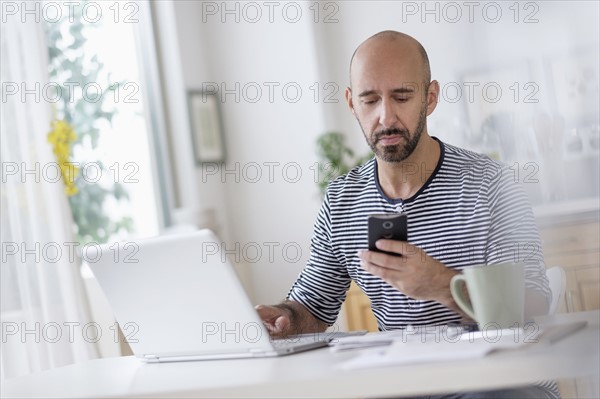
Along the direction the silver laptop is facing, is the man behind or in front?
in front

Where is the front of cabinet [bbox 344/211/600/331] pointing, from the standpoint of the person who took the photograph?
facing the viewer

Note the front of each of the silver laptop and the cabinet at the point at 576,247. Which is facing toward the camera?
the cabinet

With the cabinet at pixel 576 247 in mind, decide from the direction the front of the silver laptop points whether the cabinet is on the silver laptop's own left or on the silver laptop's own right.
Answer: on the silver laptop's own right

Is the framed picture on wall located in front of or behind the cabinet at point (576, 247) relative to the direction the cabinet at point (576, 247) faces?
behind

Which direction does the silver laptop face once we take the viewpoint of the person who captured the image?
facing away from the viewer and to the right of the viewer

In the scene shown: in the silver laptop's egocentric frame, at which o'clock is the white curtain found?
The white curtain is roughly at 10 o'clock from the silver laptop.

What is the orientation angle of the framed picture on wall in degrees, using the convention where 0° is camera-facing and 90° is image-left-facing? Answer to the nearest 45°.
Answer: approximately 315°

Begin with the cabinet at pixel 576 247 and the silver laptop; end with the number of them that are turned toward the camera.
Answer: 1
